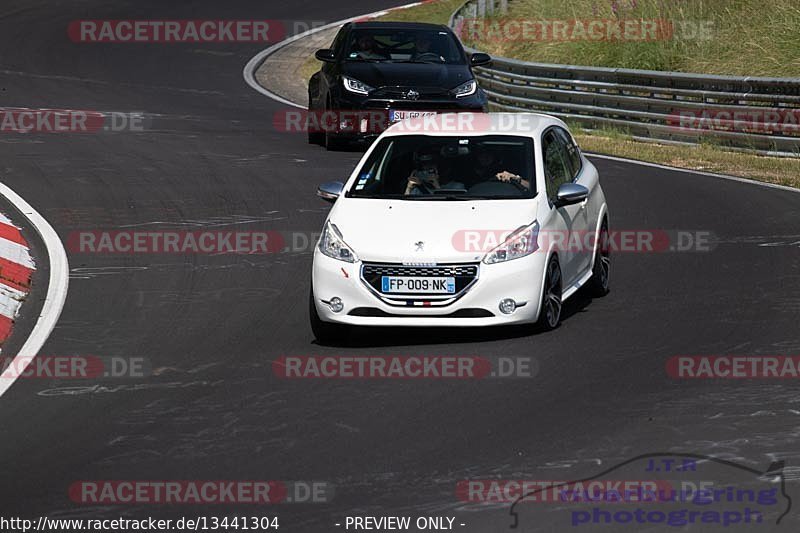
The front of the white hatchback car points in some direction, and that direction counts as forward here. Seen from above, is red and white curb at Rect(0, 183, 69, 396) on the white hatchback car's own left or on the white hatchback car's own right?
on the white hatchback car's own right

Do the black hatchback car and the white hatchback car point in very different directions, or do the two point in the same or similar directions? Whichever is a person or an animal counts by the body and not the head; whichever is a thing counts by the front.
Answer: same or similar directions

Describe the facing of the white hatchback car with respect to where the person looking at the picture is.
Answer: facing the viewer

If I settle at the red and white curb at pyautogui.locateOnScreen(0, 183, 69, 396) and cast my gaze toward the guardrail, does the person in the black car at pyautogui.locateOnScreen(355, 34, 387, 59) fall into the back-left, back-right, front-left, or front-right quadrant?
front-left

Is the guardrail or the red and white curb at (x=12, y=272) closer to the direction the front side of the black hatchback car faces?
the red and white curb

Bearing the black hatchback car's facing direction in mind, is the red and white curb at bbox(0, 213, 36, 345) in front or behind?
in front

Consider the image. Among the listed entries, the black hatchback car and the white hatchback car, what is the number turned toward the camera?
2

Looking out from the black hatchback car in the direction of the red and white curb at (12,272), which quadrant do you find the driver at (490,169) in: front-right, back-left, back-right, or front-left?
front-left

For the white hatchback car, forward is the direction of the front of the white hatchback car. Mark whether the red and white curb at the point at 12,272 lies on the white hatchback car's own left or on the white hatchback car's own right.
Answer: on the white hatchback car's own right

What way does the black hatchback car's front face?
toward the camera

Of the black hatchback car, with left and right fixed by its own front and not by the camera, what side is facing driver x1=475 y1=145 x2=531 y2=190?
front

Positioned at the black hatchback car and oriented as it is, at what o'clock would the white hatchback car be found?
The white hatchback car is roughly at 12 o'clock from the black hatchback car.

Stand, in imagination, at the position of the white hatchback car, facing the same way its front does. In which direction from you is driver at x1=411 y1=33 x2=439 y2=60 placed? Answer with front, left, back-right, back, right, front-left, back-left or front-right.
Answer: back
